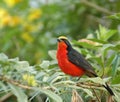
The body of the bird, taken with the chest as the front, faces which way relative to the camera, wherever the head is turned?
to the viewer's left
